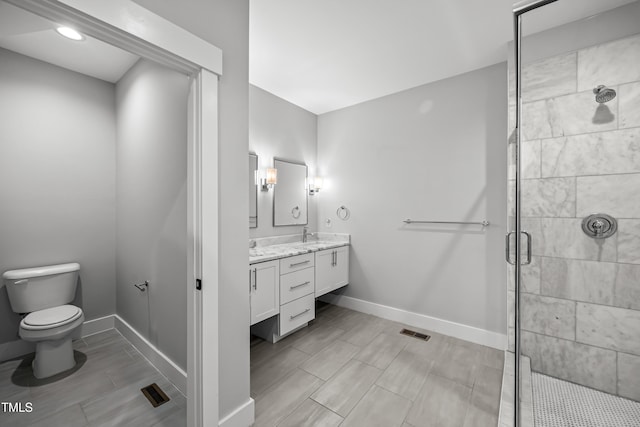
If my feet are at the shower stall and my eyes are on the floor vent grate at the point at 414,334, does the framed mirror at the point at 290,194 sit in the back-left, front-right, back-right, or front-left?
front-left

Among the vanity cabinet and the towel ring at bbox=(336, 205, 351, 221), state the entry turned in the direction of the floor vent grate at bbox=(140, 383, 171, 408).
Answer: the towel ring

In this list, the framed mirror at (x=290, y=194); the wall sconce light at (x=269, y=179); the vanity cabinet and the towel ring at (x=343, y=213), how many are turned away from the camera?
0

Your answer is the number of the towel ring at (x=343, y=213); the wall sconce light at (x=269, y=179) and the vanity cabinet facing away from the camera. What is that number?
0

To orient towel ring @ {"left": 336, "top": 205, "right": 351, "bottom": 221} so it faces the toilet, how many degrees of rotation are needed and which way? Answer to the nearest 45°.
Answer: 0° — it already faces it

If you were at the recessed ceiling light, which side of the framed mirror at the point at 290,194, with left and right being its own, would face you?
right

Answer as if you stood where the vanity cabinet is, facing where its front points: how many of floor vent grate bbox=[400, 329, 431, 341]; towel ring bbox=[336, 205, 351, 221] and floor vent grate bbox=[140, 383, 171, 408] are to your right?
1

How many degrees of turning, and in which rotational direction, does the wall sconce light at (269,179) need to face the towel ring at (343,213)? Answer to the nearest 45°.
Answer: approximately 45° to its left

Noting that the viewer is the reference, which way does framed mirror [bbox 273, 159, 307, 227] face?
facing the viewer and to the right of the viewer

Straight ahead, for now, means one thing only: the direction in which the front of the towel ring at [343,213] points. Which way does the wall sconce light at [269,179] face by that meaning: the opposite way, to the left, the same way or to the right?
to the left

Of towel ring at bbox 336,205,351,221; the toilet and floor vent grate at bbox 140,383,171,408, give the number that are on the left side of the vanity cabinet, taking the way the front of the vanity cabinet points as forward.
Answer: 1

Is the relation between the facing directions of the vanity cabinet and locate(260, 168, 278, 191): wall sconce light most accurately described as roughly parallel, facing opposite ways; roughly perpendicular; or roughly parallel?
roughly parallel

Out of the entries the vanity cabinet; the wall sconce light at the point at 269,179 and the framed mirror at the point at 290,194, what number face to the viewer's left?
0

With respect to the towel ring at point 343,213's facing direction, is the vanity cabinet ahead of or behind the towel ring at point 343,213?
ahead

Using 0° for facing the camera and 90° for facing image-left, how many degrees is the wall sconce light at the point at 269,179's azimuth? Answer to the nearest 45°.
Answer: approximately 315°

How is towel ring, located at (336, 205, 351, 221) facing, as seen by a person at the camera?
facing the viewer and to the left of the viewer

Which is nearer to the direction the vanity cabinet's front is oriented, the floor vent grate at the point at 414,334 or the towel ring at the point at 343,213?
the floor vent grate

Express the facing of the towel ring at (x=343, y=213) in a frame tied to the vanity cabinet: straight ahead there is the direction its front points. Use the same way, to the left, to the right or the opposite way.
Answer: to the right

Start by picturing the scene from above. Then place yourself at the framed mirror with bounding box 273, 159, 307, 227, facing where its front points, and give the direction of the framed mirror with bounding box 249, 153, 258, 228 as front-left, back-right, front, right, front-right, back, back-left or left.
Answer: right
